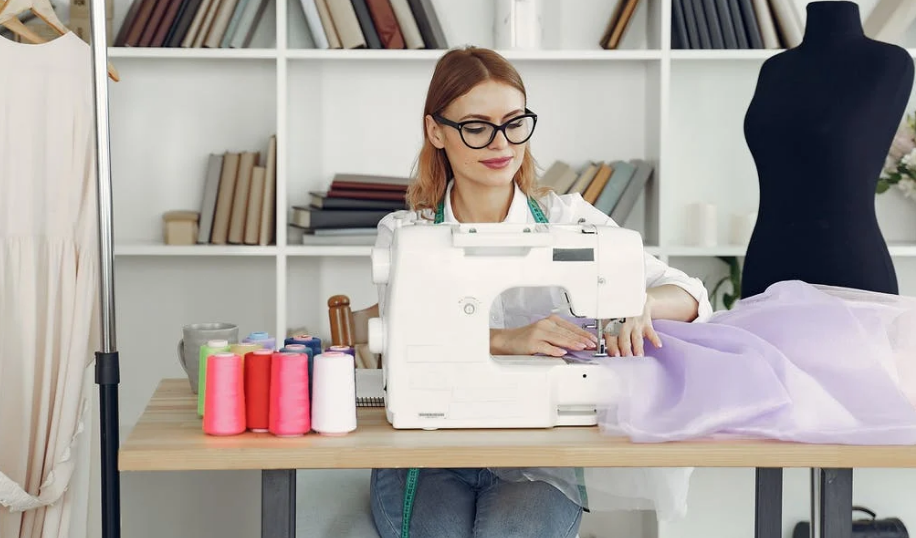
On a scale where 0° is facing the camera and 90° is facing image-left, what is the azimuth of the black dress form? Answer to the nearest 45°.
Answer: approximately 45°

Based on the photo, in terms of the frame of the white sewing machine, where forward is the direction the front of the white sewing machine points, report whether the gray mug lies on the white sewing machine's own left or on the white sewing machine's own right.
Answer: on the white sewing machine's own left

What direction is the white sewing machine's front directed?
away from the camera

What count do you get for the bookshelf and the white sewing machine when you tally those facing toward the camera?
1

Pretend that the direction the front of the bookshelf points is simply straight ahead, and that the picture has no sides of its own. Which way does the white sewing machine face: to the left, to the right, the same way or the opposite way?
the opposite way

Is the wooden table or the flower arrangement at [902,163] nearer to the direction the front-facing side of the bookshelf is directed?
the wooden table

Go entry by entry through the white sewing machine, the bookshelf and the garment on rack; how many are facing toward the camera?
2

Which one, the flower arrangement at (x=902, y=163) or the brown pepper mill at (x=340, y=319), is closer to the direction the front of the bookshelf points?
the brown pepper mill

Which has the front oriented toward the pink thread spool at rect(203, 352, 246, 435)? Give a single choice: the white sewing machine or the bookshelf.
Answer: the bookshelf
